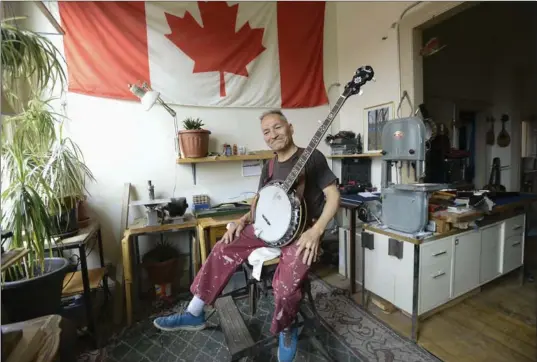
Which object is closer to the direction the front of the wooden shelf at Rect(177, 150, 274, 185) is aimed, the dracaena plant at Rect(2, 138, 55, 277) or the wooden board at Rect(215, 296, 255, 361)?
the wooden board

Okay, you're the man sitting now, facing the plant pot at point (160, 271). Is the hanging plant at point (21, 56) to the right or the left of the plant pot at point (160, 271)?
left

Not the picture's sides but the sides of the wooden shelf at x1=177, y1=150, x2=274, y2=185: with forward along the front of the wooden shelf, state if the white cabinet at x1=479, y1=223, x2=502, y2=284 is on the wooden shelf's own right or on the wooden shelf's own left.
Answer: on the wooden shelf's own left

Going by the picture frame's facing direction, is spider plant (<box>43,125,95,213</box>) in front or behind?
in front

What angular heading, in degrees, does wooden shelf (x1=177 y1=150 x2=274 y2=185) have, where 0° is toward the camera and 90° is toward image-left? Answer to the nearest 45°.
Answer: approximately 0°
